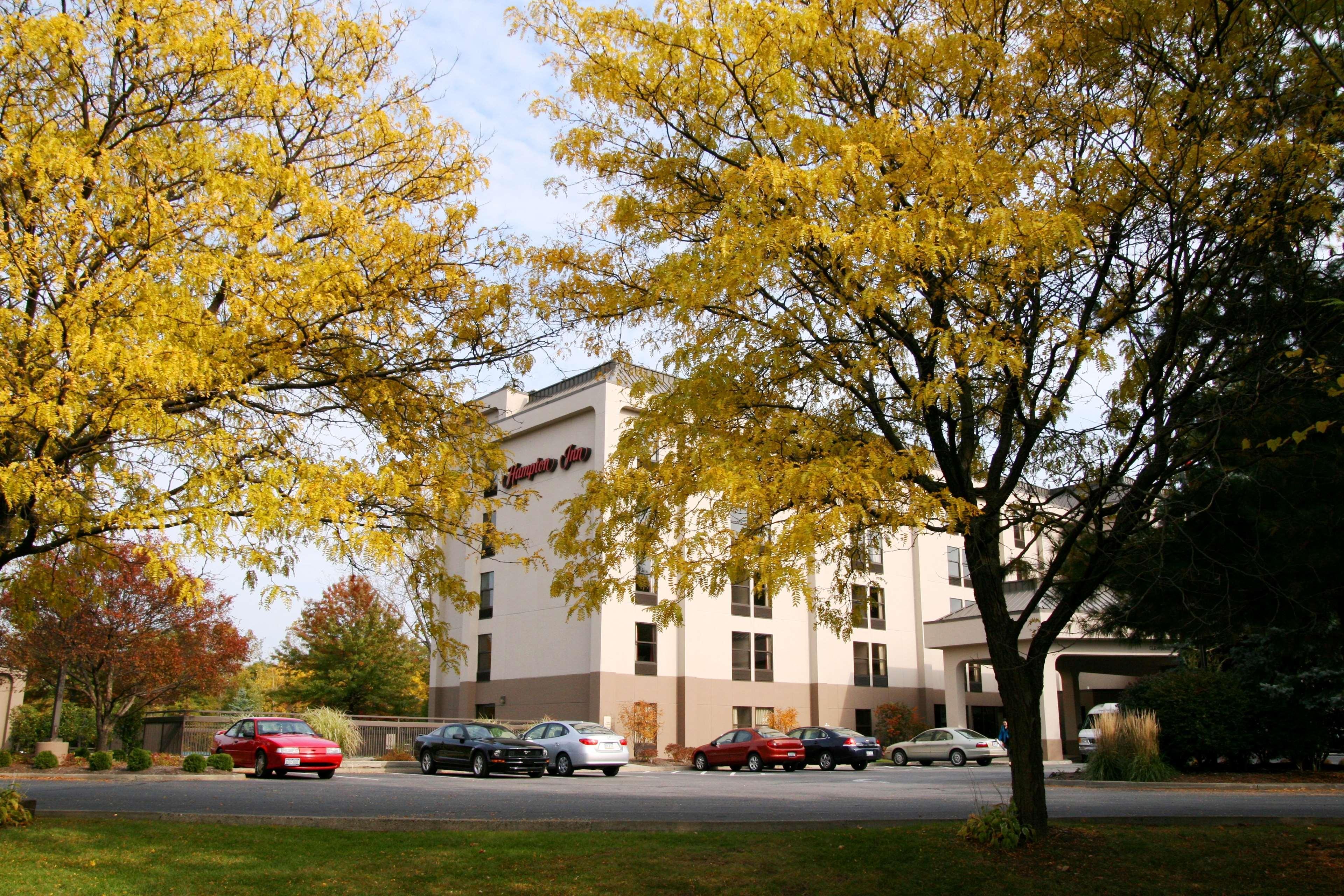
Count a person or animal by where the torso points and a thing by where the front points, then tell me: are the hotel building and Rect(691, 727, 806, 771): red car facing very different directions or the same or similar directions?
very different directions

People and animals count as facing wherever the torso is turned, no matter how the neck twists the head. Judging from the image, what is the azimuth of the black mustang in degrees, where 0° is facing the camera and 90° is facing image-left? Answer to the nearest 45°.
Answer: approximately 315°

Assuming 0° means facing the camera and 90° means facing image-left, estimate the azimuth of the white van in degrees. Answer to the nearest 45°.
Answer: approximately 45°

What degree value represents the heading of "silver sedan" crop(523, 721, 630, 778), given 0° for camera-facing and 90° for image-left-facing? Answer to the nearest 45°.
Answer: approximately 135°

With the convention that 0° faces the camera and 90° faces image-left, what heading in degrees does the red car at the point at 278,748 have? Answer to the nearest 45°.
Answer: approximately 315°

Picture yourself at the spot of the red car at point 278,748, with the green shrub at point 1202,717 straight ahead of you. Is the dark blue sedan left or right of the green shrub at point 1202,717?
left

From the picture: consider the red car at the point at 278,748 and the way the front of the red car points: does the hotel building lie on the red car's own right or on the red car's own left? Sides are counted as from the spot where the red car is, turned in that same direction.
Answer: on the red car's own left

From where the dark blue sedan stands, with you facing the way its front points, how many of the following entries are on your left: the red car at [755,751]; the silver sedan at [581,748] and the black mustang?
3

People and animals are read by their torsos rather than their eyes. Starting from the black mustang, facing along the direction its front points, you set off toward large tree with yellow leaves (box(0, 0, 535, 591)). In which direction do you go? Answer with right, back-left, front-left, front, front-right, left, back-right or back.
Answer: front-right

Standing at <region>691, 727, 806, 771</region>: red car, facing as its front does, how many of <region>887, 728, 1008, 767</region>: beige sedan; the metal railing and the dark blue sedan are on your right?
2

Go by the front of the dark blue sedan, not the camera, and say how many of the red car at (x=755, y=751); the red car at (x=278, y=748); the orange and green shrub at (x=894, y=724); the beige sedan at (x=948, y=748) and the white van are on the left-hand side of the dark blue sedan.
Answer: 2
